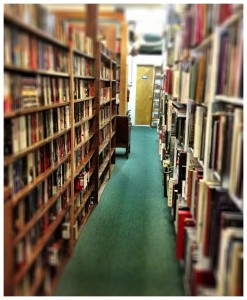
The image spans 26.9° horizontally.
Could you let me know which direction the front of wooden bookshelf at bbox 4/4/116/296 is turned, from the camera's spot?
facing the viewer and to the right of the viewer

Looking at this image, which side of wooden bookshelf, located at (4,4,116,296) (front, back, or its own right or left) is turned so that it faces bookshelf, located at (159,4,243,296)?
front
